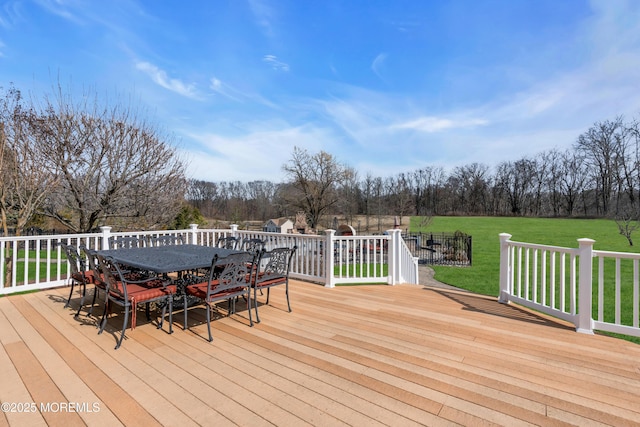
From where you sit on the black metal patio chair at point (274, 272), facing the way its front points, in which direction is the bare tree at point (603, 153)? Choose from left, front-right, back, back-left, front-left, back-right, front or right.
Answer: right

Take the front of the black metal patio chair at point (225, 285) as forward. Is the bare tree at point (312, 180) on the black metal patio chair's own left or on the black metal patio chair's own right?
on the black metal patio chair's own right

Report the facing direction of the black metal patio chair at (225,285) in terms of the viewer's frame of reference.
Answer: facing away from the viewer and to the left of the viewer

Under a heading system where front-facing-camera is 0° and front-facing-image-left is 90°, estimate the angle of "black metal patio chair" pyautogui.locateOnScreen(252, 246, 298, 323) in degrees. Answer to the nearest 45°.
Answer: approximately 135°

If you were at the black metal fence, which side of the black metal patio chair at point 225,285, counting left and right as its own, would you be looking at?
right

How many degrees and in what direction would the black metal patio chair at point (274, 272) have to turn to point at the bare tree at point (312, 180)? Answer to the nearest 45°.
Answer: approximately 45° to its right

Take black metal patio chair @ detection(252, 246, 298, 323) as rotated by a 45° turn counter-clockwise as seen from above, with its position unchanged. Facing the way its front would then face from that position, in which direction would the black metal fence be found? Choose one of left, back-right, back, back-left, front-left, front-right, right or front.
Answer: back-right

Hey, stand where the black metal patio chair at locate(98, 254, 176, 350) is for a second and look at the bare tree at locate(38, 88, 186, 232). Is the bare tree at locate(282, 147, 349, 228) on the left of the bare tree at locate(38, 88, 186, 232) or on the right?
right

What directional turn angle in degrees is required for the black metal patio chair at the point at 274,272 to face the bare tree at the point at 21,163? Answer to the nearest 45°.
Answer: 0° — it already faces it

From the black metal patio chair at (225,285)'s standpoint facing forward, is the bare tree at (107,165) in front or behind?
in front

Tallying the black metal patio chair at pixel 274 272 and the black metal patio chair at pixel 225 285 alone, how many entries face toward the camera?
0

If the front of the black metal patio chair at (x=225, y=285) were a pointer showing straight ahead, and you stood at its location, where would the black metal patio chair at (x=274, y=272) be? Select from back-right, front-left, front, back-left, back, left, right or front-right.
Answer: right

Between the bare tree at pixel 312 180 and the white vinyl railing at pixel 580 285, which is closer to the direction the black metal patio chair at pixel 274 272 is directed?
the bare tree
